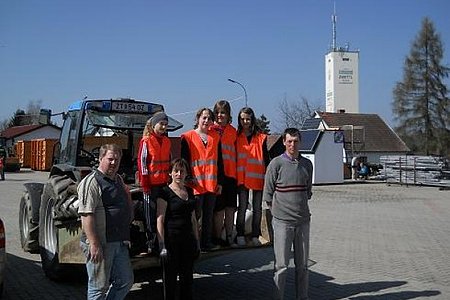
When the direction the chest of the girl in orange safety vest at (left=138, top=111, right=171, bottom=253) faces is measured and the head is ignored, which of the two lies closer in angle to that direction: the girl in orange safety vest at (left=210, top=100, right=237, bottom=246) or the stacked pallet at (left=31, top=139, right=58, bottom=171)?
the girl in orange safety vest

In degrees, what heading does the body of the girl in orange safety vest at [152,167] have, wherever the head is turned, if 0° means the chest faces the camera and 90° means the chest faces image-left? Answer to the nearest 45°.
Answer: approximately 315°

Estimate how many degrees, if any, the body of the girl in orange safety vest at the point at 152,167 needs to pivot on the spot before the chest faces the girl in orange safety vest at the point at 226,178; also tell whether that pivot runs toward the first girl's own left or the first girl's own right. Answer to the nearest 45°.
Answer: approximately 90° to the first girl's own left

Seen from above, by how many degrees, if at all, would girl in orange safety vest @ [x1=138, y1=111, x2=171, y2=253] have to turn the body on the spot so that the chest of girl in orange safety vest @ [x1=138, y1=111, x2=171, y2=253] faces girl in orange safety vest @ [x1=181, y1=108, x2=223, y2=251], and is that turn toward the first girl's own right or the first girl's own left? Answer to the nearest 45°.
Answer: approximately 45° to the first girl's own left
